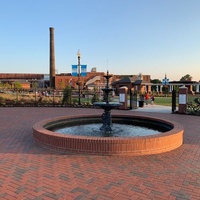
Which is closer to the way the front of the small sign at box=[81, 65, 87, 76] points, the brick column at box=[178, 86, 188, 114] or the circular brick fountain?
the circular brick fountain

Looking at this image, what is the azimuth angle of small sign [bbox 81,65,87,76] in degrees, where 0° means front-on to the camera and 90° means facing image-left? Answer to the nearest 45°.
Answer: approximately 0°

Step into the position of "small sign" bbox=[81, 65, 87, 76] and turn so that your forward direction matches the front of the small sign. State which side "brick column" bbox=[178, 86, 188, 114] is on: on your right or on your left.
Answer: on your left

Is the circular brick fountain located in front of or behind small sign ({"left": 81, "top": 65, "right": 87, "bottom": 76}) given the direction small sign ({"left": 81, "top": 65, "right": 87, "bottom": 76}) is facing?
in front
